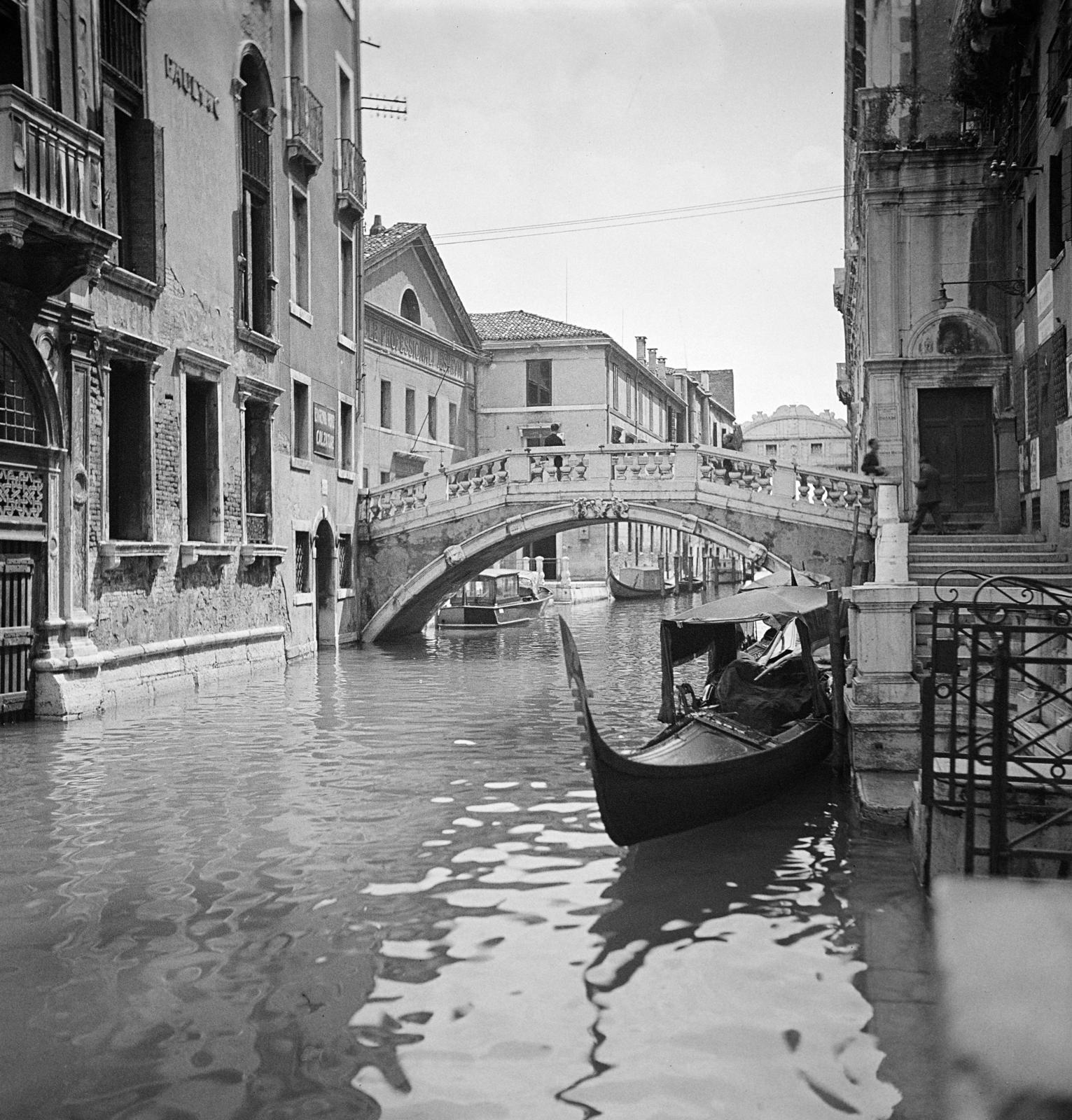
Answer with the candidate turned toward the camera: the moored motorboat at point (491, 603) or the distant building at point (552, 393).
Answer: the distant building

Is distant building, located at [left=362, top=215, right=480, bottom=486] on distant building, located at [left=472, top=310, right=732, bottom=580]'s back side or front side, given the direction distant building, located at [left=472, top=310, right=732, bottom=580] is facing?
on the front side

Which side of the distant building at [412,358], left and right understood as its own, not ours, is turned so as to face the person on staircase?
front

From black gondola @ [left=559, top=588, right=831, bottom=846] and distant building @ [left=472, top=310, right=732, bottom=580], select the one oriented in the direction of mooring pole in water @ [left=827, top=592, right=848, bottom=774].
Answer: the distant building

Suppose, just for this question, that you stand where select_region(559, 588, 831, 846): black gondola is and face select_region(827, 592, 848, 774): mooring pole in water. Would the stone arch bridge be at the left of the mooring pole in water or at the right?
left

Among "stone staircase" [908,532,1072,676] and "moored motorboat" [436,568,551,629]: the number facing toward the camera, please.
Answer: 1

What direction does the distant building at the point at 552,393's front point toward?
toward the camera

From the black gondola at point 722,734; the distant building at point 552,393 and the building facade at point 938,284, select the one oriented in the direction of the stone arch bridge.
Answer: the distant building

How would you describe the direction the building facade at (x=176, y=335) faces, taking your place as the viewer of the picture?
facing the viewer and to the right of the viewer

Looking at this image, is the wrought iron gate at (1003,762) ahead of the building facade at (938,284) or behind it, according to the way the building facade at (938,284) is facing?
ahead

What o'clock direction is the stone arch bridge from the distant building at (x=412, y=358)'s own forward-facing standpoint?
The stone arch bridge is roughly at 1 o'clock from the distant building.
